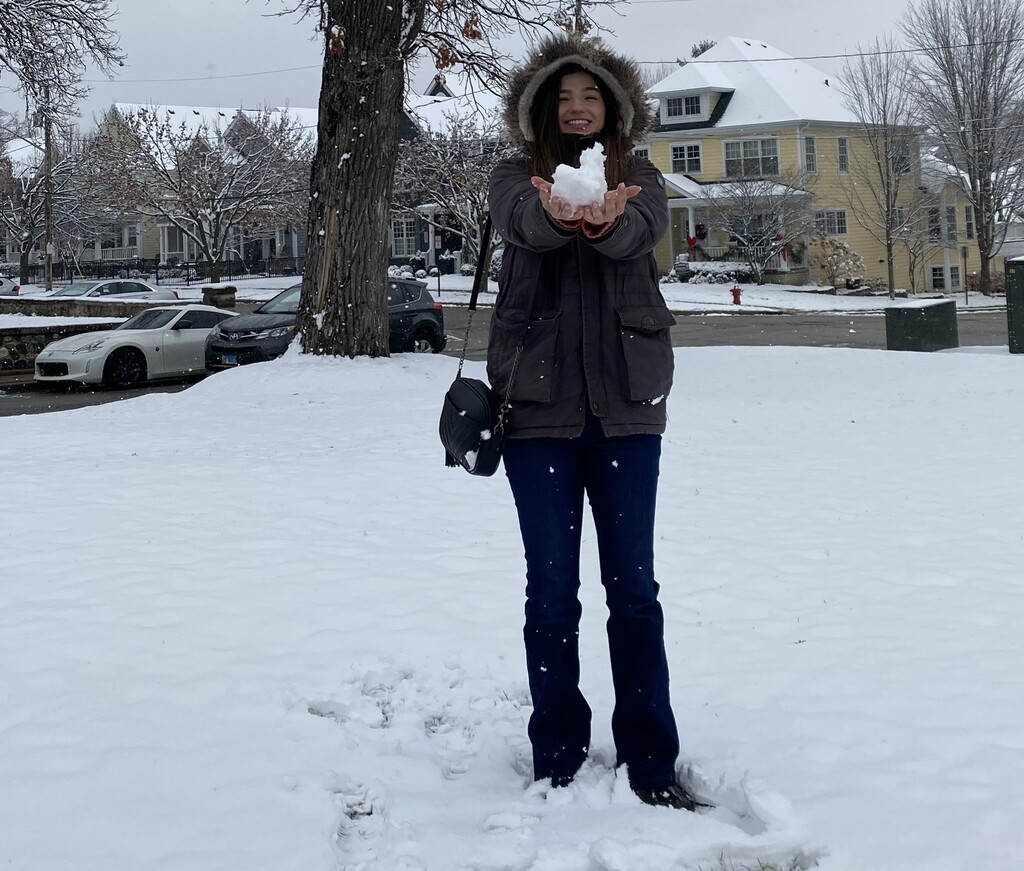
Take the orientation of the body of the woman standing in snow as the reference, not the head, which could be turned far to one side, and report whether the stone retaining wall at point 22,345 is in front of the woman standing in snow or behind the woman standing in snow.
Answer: behind

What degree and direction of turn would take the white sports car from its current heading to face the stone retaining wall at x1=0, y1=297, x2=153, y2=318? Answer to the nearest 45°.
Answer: approximately 135° to its right

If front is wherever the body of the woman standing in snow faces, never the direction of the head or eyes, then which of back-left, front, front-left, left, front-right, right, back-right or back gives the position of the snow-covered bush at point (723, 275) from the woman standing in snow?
back

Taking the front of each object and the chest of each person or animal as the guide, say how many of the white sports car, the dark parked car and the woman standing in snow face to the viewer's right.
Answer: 0

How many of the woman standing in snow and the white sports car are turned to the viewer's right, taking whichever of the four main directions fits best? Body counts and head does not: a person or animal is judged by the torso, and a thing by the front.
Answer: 0

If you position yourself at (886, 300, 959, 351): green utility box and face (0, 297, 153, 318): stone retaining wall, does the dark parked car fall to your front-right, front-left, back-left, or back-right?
front-left

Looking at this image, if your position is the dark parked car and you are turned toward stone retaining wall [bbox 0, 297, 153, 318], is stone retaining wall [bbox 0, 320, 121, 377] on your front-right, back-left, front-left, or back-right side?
front-left

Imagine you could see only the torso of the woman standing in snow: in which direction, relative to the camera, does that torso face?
toward the camera

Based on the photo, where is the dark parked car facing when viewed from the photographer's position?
facing the viewer and to the left of the viewer
